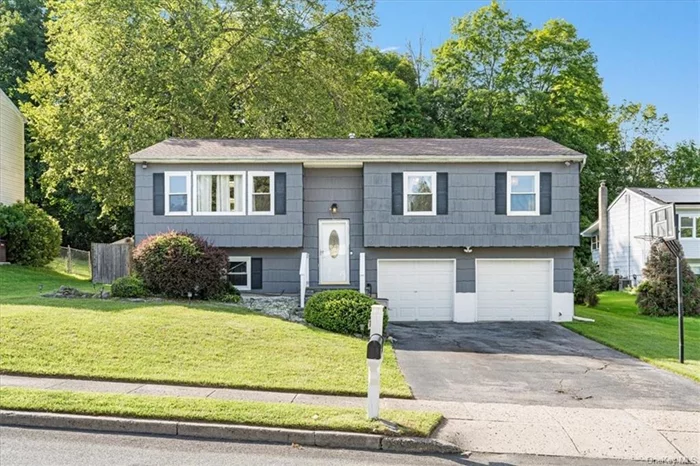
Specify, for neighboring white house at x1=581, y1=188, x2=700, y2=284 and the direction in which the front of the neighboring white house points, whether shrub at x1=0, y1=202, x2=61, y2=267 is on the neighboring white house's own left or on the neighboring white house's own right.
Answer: on the neighboring white house's own right

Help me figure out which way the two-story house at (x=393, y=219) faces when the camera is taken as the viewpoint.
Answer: facing the viewer

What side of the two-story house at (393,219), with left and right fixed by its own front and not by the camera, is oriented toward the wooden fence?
right

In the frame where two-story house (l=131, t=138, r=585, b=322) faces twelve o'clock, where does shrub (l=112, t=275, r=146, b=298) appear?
The shrub is roughly at 2 o'clock from the two-story house.

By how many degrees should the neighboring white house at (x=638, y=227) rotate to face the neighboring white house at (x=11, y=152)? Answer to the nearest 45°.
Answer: approximately 45° to its right

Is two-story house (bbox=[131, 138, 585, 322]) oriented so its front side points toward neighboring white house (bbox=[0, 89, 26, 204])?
no

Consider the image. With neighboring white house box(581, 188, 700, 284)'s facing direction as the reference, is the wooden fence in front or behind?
in front

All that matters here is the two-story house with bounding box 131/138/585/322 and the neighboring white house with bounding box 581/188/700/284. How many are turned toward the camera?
2

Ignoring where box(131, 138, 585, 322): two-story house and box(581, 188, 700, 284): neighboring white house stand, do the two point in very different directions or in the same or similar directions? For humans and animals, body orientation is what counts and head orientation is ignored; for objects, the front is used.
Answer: same or similar directions

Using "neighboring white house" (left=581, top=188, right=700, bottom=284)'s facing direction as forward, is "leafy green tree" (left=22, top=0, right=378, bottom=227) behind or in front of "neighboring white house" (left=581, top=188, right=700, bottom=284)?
in front

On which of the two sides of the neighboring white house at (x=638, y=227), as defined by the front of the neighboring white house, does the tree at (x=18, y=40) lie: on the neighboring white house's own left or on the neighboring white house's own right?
on the neighboring white house's own right

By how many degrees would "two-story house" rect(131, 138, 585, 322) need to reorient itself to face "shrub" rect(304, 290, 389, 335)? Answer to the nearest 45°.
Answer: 0° — it already faces it

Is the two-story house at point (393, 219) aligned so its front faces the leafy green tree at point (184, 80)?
no

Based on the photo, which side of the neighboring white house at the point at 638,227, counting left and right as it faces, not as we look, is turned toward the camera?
front

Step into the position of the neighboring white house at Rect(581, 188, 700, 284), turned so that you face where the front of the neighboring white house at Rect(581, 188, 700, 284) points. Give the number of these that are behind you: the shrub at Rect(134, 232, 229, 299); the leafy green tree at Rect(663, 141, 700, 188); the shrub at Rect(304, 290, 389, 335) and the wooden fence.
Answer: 1
